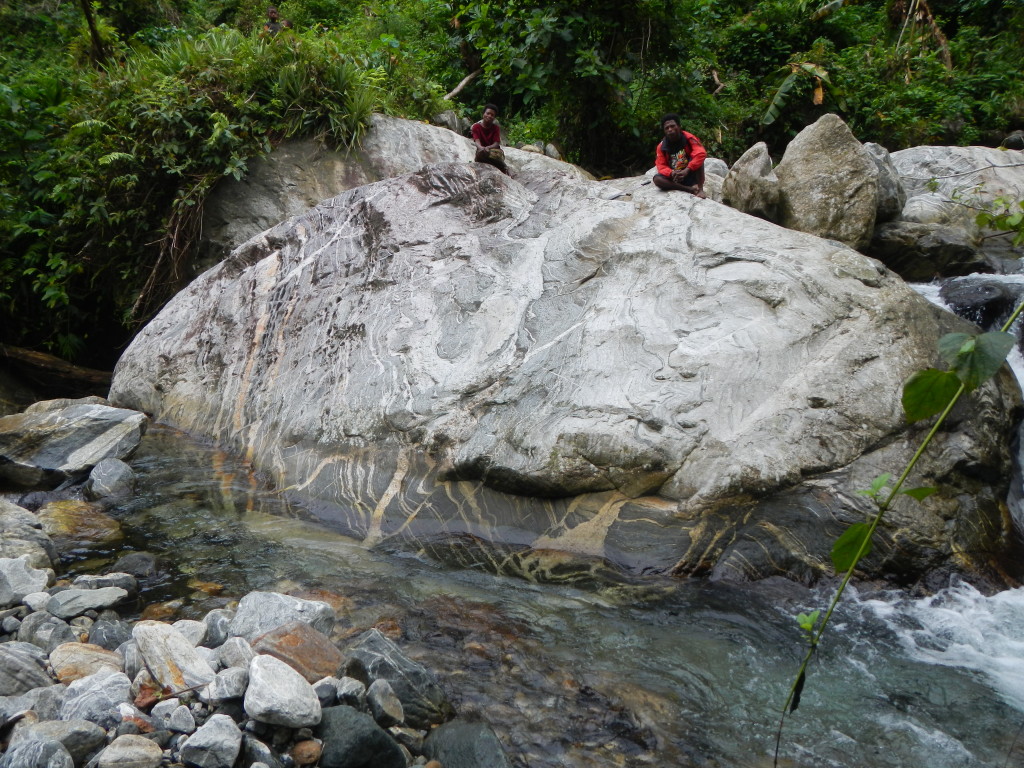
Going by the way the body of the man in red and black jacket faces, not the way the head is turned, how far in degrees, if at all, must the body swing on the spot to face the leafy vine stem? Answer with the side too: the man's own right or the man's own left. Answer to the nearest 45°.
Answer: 0° — they already face it

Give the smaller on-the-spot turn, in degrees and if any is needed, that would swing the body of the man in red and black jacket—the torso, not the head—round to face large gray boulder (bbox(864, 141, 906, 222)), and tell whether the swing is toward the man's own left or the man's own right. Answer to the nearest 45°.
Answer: approximately 135° to the man's own left

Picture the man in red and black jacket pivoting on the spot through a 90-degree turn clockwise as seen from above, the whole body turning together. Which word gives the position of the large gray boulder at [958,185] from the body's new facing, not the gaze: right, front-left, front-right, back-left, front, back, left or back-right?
back-right

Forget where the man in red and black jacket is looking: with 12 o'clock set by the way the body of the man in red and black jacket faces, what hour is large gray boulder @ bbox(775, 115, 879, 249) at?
The large gray boulder is roughly at 8 o'clock from the man in red and black jacket.

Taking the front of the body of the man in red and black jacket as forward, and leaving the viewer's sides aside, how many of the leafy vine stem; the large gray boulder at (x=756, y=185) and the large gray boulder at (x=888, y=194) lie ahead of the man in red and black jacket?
1

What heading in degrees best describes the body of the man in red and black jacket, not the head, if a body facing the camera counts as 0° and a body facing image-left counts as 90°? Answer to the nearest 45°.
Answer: approximately 0°

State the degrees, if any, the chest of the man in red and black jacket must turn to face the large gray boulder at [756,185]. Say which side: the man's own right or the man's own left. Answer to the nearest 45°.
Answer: approximately 135° to the man's own left

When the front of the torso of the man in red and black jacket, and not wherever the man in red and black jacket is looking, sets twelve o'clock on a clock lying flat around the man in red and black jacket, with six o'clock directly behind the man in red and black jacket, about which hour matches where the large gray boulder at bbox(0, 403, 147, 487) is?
The large gray boulder is roughly at 2 o'clock from the man in red and black jacket.
